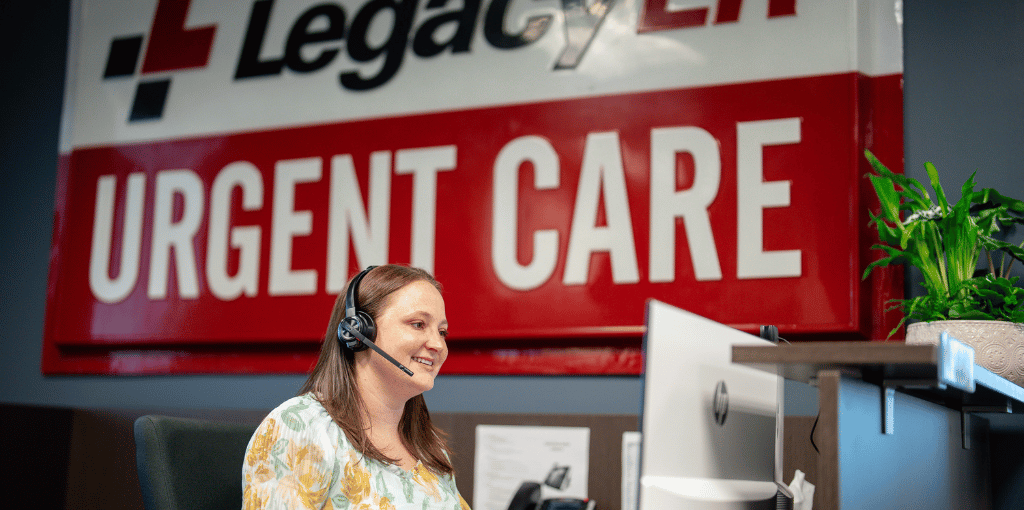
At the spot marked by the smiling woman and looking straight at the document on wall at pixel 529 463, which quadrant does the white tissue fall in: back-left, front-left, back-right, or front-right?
front-right

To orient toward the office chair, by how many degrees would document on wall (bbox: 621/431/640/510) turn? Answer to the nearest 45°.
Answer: approximately 45° to its right

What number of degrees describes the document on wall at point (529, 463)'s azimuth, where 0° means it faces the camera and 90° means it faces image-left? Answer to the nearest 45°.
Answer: approximately 0°

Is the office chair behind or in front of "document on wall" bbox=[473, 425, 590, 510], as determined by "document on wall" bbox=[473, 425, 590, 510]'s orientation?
in front

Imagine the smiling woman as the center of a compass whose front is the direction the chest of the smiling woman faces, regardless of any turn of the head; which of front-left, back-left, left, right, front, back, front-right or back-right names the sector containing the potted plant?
front-left

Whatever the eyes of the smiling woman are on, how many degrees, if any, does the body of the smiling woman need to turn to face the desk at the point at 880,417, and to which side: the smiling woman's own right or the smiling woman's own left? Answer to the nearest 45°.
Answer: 0° — they already face it

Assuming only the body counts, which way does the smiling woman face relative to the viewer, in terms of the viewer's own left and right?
facing the viewer and to the right of the viewer

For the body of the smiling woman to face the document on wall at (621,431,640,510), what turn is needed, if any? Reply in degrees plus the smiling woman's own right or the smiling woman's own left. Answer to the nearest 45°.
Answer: approximately 90° to the smiling woman's own left

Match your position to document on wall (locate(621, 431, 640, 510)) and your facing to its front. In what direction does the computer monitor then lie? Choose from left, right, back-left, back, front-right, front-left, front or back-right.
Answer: front

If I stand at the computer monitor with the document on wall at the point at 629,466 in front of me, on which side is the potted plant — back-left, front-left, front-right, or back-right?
front-right

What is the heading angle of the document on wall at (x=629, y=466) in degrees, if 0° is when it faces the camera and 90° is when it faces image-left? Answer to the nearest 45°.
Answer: approximately 0°

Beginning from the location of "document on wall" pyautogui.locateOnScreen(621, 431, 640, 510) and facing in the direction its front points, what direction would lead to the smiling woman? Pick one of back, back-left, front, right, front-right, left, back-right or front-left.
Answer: front-right

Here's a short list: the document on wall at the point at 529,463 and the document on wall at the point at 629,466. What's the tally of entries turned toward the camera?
2

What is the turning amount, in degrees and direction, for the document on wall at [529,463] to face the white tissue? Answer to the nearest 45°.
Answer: approximately 45° to its left
